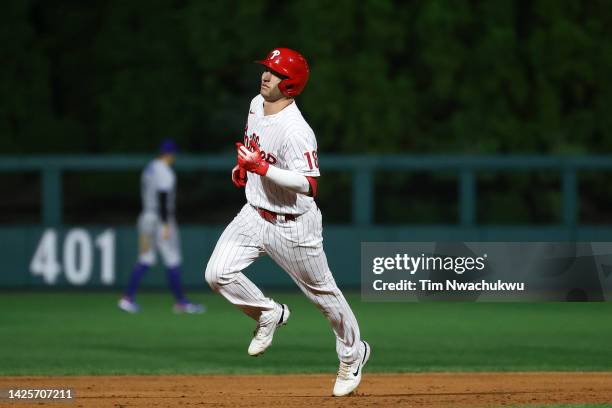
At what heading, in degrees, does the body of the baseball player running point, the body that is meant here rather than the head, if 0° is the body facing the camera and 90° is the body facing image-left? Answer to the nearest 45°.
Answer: approximately 45°

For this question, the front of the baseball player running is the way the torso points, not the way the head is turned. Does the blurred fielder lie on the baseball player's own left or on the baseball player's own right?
on the baseball player's own right
